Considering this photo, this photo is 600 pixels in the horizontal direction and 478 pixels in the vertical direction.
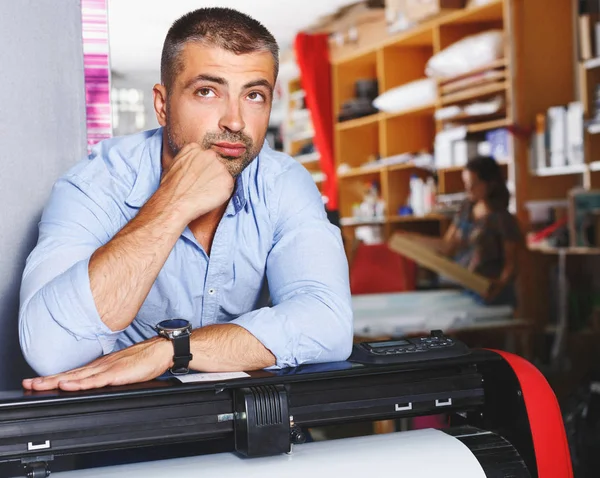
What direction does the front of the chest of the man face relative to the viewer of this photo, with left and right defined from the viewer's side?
facing the viewer

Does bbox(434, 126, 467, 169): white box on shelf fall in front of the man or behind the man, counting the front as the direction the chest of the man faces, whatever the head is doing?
behind

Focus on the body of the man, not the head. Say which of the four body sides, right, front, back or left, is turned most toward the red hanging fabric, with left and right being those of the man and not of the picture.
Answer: back

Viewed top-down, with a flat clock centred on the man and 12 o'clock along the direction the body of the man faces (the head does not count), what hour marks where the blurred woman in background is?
The blurred woman in background is roughly at 7 o'clock from the man.

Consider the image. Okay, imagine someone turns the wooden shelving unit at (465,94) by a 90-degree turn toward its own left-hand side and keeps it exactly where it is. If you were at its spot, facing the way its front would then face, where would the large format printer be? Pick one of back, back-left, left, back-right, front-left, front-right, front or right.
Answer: front-right

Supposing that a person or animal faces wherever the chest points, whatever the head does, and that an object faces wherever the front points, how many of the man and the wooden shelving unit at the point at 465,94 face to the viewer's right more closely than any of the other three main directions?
0

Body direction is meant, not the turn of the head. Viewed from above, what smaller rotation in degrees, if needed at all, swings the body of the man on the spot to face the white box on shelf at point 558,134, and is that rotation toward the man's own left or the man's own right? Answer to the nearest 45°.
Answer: approximately 135° to the man's own left

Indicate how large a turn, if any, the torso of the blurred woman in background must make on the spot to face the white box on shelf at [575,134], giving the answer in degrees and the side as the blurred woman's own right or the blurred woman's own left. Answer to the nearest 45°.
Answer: approximately 180°

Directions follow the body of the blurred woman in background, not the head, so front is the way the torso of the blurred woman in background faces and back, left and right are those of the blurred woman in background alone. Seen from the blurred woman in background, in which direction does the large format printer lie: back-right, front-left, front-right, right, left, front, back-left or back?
front-left

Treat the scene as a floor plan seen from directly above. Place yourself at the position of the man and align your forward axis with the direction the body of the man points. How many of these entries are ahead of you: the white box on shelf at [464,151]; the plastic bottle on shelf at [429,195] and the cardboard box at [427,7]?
0

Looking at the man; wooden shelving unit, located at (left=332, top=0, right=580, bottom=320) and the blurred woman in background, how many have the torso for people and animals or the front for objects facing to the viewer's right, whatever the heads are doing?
0

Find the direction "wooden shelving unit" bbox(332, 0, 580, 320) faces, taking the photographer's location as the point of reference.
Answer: facing the viewer and to the left of the viewer
